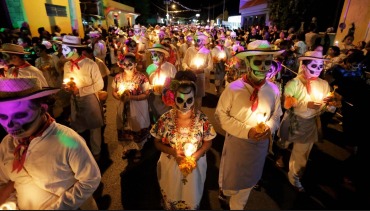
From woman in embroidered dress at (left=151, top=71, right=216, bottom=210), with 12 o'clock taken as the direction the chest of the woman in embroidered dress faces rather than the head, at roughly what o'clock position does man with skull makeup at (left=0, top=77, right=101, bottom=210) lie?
The man with skull makeup is roughly at 2 o'clock from the woman in embroidered dress.

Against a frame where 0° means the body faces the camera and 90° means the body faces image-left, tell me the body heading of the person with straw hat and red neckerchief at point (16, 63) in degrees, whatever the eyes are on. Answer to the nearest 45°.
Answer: approximately 45°

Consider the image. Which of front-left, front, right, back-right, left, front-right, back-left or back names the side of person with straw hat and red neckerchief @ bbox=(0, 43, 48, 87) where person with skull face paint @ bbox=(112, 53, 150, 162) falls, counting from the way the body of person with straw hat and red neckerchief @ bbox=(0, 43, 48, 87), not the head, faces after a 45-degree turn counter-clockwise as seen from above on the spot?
front-left

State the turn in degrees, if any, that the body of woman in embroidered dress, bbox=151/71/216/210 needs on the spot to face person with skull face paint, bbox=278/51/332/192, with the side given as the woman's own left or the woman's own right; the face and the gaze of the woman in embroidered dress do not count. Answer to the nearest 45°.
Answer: approximately 135° to the woman's own left

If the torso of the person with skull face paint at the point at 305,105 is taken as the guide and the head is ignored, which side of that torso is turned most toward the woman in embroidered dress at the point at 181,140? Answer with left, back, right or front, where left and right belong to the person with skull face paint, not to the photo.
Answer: right

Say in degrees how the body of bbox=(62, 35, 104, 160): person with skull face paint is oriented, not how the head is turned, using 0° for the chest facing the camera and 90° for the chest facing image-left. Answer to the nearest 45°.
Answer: approximately 45°

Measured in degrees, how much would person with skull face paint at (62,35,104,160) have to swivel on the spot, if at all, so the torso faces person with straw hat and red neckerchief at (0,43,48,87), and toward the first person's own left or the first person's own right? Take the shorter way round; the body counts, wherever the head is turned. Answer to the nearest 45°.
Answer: approximately 90° to the first person's own right
